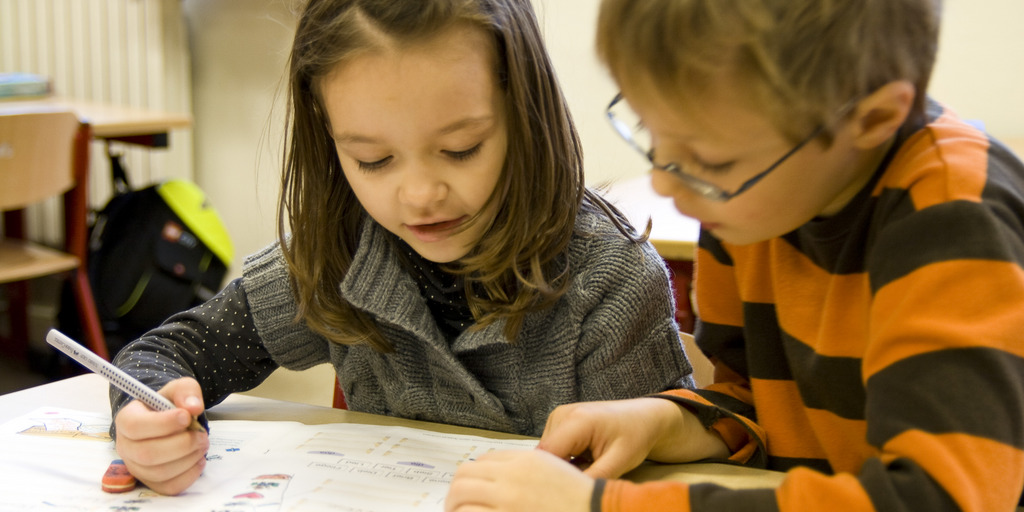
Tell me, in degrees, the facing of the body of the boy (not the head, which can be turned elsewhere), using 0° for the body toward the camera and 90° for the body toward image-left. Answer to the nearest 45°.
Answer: approximately 45°

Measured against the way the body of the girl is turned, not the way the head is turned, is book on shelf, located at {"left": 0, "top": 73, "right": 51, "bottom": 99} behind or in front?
behind

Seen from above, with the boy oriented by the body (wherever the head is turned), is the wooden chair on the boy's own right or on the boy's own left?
on the boy's own right

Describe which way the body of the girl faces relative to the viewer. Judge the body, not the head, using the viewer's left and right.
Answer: facing the viewer

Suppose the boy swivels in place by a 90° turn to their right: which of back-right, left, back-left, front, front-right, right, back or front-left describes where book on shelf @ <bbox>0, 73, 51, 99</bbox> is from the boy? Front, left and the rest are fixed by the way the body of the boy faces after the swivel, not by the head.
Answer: front

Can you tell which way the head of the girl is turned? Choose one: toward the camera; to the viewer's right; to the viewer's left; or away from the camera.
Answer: toward the camera

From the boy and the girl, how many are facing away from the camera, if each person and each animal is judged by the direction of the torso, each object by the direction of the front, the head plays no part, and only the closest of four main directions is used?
0
